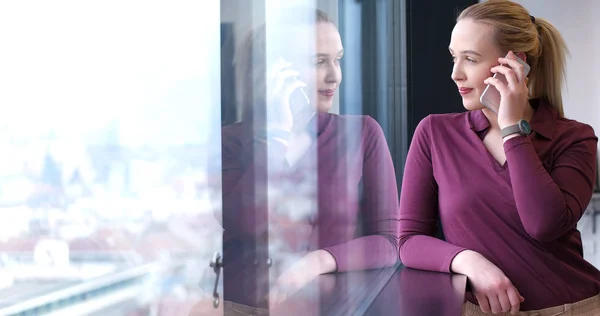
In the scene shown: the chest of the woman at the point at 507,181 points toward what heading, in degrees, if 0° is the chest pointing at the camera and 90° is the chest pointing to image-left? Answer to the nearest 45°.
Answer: approximately 45°
